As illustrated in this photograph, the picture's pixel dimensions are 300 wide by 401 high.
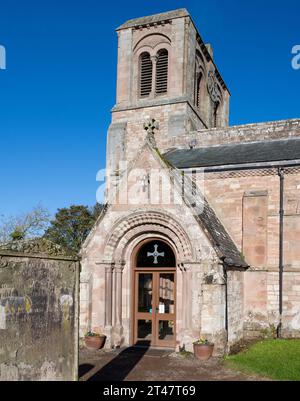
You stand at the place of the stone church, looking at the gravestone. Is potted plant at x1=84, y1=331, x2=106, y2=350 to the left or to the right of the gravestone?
right

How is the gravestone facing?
toward the camera

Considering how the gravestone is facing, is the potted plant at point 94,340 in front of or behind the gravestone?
behind
